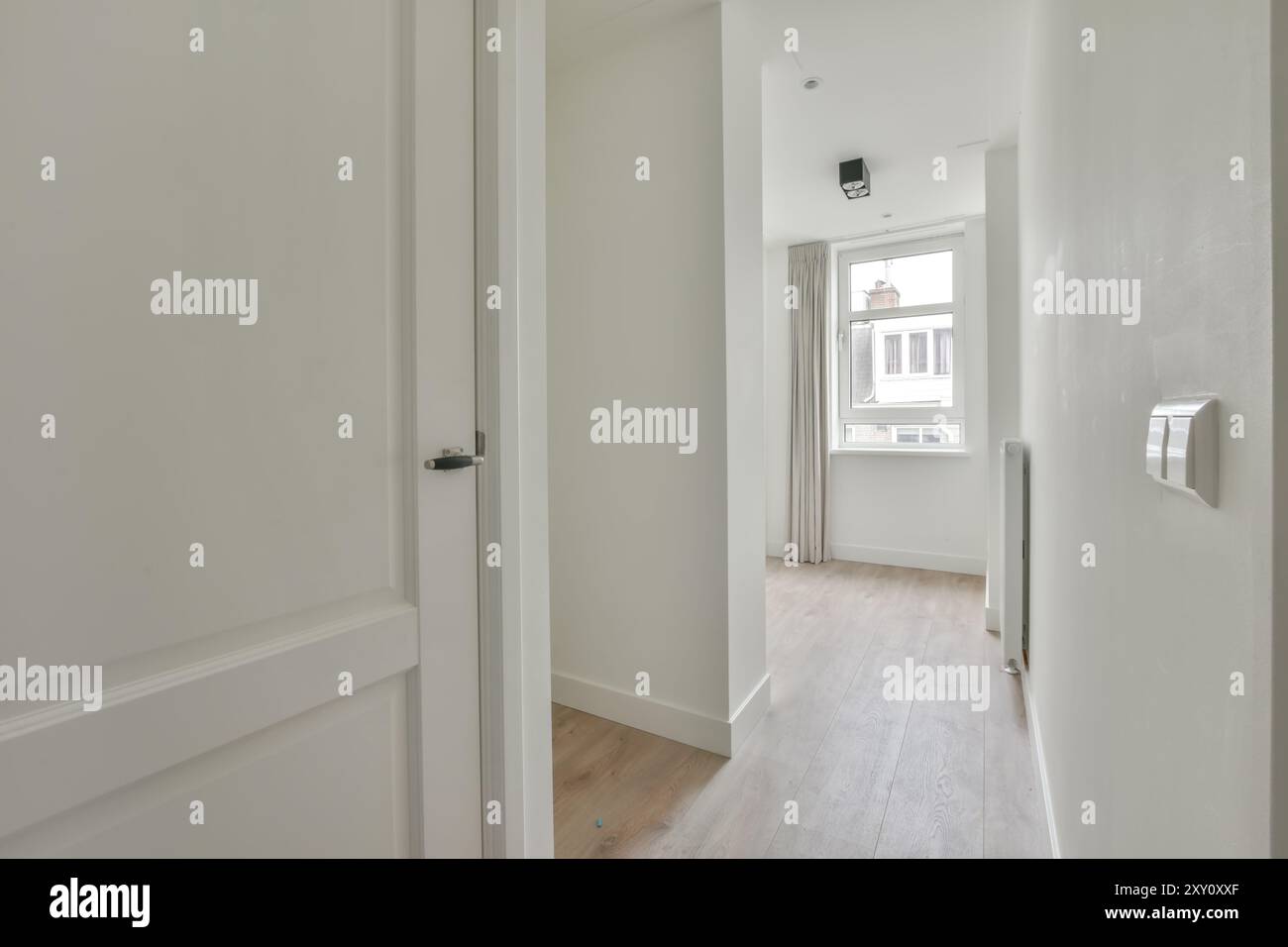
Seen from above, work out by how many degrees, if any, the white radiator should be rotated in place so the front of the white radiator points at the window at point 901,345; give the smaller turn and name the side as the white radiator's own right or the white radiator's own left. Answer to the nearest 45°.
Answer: approximately 90° to the white radiator's own right

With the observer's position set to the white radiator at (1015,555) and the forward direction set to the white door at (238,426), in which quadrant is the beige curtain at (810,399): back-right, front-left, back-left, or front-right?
back-right

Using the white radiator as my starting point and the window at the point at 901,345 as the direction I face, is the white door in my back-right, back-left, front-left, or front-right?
back-left

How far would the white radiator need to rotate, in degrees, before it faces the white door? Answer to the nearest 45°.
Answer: approximately 90° to its left

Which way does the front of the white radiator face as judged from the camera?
facing to the left of the viewer
